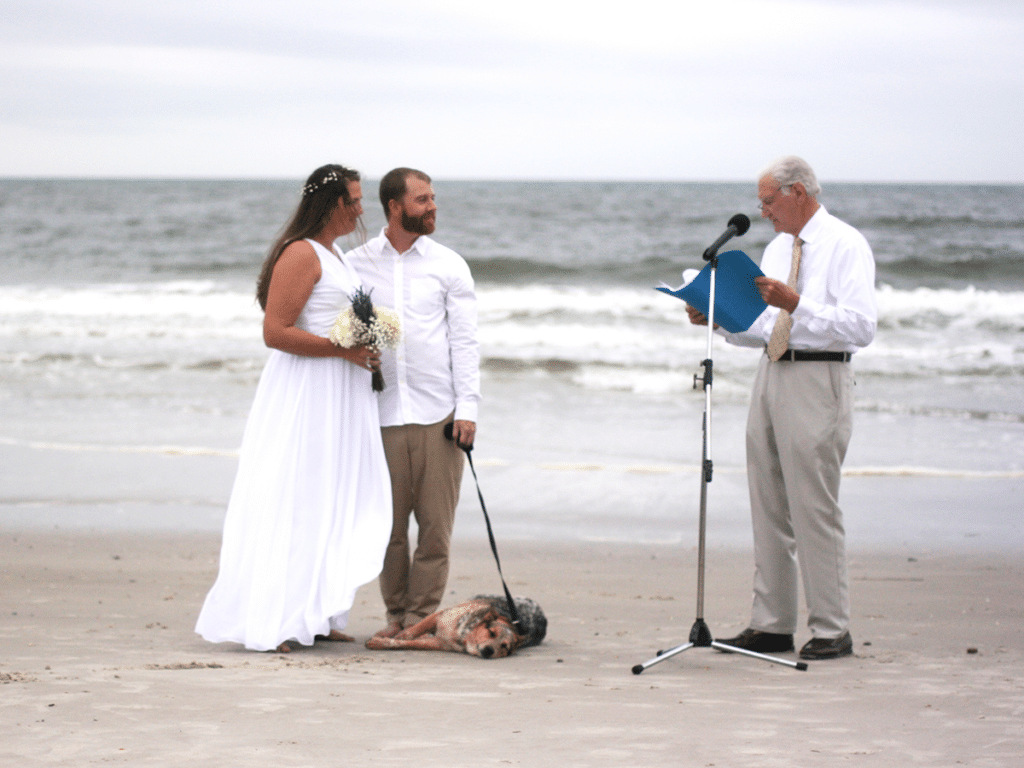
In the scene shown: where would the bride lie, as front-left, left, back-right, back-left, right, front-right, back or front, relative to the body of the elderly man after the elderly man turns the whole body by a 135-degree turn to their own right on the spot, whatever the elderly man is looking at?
left

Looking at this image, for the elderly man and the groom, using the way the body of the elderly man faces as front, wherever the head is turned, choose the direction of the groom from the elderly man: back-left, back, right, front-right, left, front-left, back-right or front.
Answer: front-right

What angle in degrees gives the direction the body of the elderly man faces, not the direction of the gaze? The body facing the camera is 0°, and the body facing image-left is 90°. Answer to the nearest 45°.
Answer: approximately 45°

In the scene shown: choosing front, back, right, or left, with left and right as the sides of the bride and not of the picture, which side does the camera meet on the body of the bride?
right

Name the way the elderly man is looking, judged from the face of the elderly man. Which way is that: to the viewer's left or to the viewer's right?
to the viewer's left
